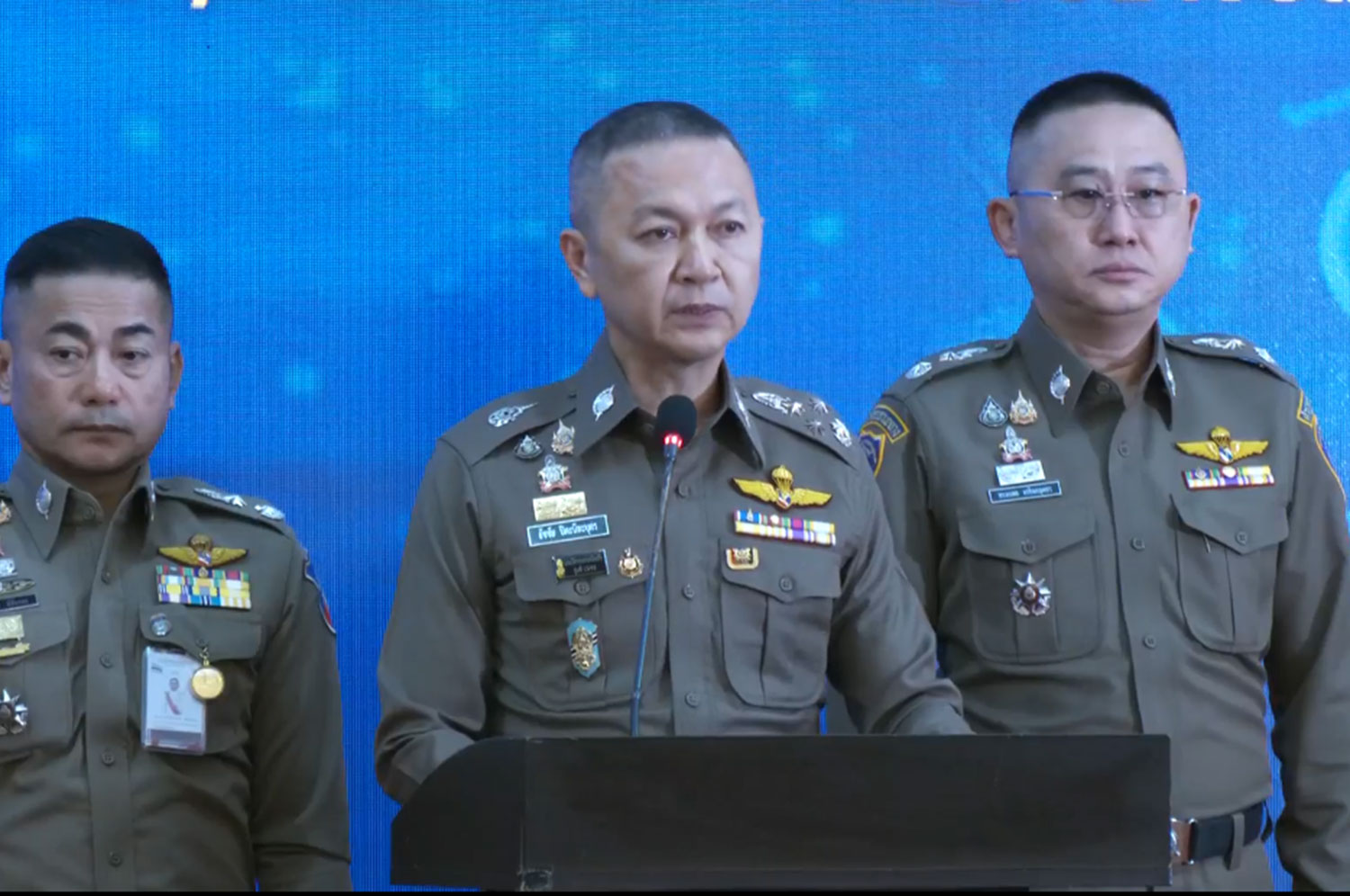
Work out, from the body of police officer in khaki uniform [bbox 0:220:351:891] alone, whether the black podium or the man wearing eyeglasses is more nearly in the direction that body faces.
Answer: the black podium

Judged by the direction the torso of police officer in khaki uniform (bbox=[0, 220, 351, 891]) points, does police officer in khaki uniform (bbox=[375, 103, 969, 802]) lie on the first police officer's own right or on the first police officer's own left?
on the first police officer's own left

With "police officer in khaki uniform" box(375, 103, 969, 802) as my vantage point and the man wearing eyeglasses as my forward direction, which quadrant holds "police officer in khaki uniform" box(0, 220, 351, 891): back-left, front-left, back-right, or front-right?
back-left

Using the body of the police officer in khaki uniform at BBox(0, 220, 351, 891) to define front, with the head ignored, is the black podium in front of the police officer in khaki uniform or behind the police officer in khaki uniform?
in front

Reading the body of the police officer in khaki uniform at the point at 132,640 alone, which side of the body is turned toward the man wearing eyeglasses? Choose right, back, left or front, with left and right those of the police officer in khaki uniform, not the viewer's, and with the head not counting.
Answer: left

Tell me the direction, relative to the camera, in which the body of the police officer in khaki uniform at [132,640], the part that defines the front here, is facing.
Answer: toward the camera
